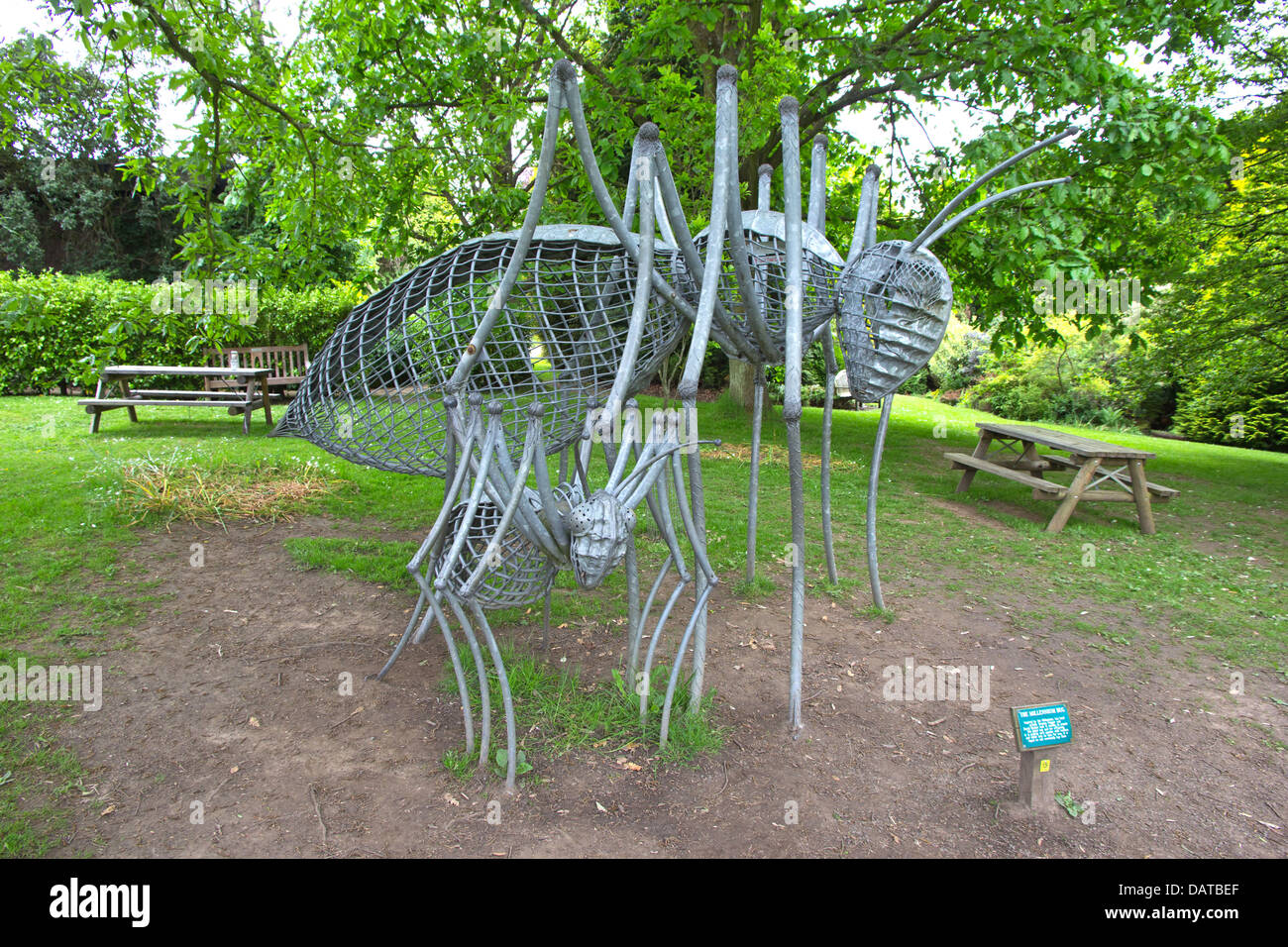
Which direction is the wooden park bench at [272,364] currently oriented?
toward the camera

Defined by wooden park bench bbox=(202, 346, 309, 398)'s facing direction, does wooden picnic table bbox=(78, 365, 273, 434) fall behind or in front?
in front

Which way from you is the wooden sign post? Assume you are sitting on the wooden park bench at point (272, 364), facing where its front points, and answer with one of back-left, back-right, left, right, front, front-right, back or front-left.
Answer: front

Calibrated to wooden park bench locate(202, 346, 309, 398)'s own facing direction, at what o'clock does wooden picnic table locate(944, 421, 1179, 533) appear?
The wooden picnic table is roughly at 11 o'clock from the wooden park bench.

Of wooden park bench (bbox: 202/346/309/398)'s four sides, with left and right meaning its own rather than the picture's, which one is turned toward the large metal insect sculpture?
front
